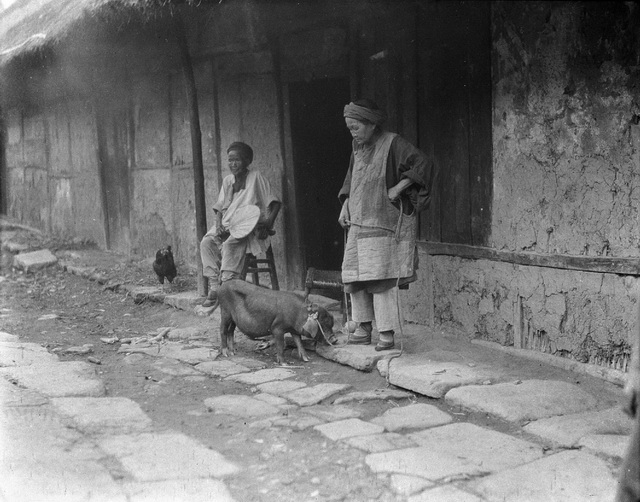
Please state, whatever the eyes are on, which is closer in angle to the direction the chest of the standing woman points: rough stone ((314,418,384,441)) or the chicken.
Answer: the rough stone

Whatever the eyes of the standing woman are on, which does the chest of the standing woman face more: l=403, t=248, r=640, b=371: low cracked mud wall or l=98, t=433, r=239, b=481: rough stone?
the rough stone

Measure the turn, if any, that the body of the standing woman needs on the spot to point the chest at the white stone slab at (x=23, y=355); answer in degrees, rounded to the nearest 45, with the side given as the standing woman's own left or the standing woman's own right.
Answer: approximately 45° to the standing woman's own right

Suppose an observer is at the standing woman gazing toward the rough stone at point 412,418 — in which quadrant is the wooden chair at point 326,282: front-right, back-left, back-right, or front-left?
back-right

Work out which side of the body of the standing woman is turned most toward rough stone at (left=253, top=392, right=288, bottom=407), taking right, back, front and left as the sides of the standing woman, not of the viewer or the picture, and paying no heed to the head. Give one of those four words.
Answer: front

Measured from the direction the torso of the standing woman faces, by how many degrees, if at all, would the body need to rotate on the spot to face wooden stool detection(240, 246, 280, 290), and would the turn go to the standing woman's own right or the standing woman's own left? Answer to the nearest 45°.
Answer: approximately 90° to the standing woman's own right

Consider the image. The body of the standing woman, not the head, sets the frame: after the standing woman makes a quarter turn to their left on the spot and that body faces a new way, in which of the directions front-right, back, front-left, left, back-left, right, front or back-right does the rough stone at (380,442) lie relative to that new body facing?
front-right

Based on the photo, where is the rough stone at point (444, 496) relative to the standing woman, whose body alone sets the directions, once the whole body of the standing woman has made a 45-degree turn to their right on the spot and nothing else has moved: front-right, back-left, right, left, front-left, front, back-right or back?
left

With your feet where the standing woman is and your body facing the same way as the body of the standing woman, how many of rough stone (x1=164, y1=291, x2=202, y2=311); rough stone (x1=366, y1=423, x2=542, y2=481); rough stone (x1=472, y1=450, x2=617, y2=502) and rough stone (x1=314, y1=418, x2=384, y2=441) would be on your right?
1

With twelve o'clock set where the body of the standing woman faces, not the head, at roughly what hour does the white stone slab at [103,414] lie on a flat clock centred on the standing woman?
The white stone slab is roughly at 12 o'clock from the standing woman.

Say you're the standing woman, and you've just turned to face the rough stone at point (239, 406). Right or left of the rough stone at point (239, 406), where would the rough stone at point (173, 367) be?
right

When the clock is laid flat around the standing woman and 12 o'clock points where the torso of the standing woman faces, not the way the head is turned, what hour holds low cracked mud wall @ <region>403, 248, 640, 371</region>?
The low cracked mud wall is roughly at 8 o'clock from the standing woman.

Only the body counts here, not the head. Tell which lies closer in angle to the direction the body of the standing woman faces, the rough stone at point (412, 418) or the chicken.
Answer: the rough stone

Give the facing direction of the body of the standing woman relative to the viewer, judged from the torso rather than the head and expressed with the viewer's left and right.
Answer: facing the viewer and to the left of the viewer

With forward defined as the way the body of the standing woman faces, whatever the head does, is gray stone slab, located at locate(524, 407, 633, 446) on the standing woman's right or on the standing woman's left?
on the standing woman's left

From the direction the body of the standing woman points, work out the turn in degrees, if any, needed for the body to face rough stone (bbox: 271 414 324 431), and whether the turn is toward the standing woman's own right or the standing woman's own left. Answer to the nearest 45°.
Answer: approximately 45° to the standing woman's own left

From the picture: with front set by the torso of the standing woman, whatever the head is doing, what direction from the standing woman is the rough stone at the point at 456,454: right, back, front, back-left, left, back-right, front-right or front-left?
front-left

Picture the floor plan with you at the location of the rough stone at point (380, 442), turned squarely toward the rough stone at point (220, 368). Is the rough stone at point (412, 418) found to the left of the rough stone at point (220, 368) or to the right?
right
